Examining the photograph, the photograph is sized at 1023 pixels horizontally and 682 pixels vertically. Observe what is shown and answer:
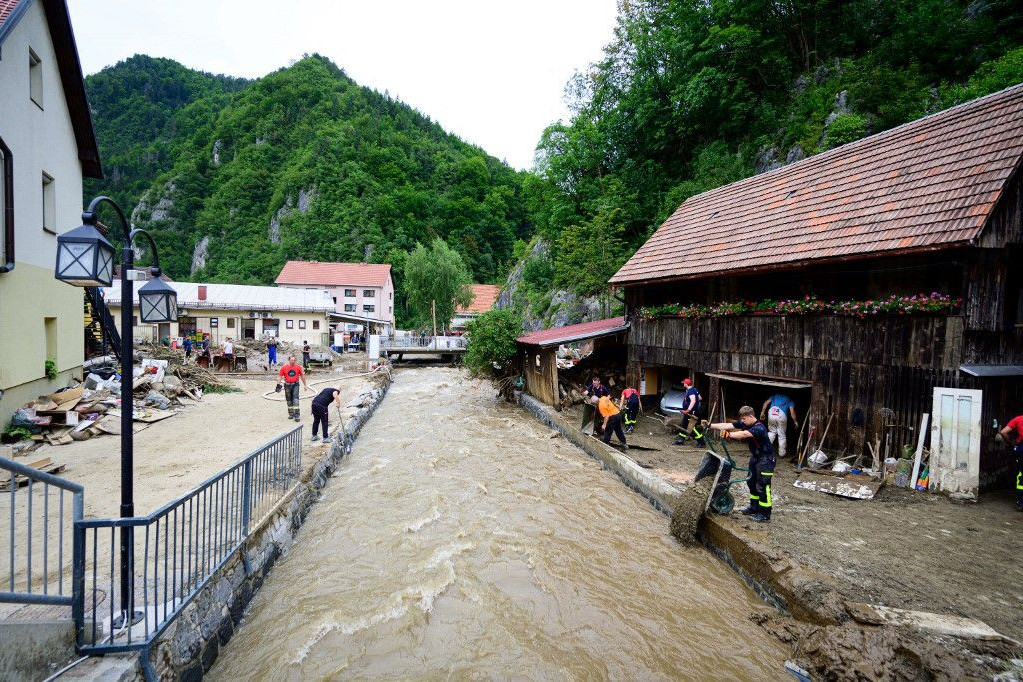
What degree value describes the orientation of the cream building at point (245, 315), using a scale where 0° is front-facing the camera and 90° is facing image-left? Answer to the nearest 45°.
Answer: approximately 0°

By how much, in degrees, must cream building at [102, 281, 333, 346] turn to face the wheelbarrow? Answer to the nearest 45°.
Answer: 0° — it already faces it

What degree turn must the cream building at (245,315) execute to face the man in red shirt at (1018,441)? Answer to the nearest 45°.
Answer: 0° — it already faces them

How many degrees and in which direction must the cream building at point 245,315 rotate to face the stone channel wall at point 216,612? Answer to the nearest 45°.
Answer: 0° — it already faces it

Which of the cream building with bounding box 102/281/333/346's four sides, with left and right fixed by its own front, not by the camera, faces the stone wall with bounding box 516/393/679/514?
front

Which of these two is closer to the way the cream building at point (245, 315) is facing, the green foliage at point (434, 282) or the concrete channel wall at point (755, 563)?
the concrete channel wall

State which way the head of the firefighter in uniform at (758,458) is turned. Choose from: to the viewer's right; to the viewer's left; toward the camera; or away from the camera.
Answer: to the viewer's left

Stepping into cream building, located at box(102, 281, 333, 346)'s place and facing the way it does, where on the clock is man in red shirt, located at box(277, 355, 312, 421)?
The man in red shirt is roughly at 12 o'clock from the cream building.

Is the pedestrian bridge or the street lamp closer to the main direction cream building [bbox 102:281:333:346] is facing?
the street lamp

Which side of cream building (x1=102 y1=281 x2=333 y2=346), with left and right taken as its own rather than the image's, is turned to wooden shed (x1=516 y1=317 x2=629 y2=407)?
front

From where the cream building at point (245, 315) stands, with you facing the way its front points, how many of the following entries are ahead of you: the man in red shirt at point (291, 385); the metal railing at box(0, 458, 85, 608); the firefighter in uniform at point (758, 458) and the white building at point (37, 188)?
4

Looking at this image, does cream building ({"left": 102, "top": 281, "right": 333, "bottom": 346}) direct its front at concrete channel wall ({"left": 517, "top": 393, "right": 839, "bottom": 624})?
yes

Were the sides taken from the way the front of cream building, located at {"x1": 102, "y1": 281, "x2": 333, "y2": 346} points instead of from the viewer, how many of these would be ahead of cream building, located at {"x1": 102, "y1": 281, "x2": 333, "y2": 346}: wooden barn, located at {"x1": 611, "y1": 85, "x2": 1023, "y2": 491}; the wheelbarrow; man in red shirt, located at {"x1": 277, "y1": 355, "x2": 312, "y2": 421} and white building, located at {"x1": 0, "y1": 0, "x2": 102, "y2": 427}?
4

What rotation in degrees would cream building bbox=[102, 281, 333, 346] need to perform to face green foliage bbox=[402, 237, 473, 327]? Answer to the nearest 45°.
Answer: approximately 90° to its left
